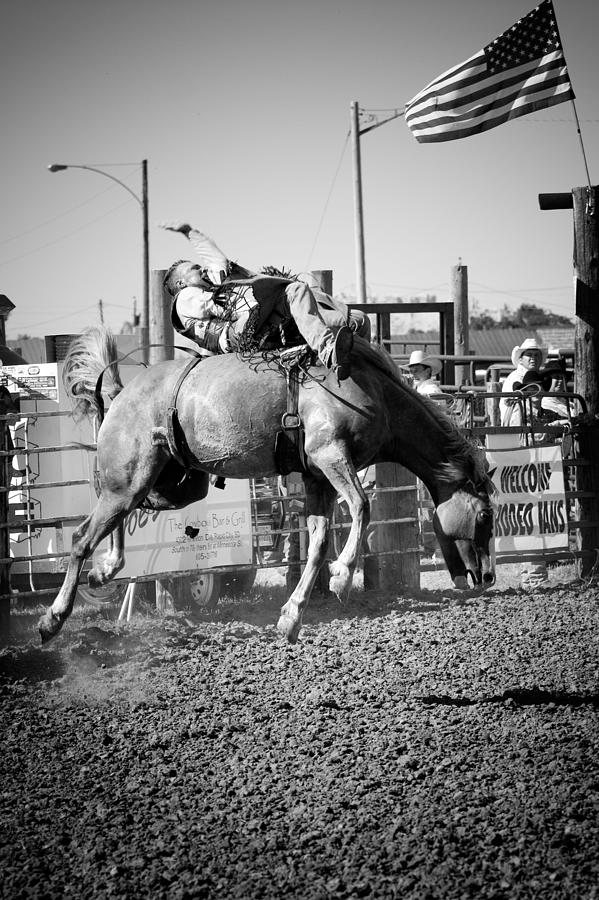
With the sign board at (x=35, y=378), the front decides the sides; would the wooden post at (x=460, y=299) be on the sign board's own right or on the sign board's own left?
on the sign board's own left

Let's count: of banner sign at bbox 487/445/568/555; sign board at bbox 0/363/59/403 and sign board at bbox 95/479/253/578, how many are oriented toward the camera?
3

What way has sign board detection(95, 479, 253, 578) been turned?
toward the camera

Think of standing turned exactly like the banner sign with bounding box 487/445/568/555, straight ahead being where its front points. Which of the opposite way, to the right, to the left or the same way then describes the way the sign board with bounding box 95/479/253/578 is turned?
the same way

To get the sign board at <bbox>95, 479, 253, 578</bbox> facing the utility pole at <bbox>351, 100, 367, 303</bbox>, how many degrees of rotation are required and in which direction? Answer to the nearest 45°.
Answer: approximately 180°

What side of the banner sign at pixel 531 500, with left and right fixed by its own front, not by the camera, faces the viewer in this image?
front

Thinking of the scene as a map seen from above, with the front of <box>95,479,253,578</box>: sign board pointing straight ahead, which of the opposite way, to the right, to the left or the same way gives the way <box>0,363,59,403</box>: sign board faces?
the same way
